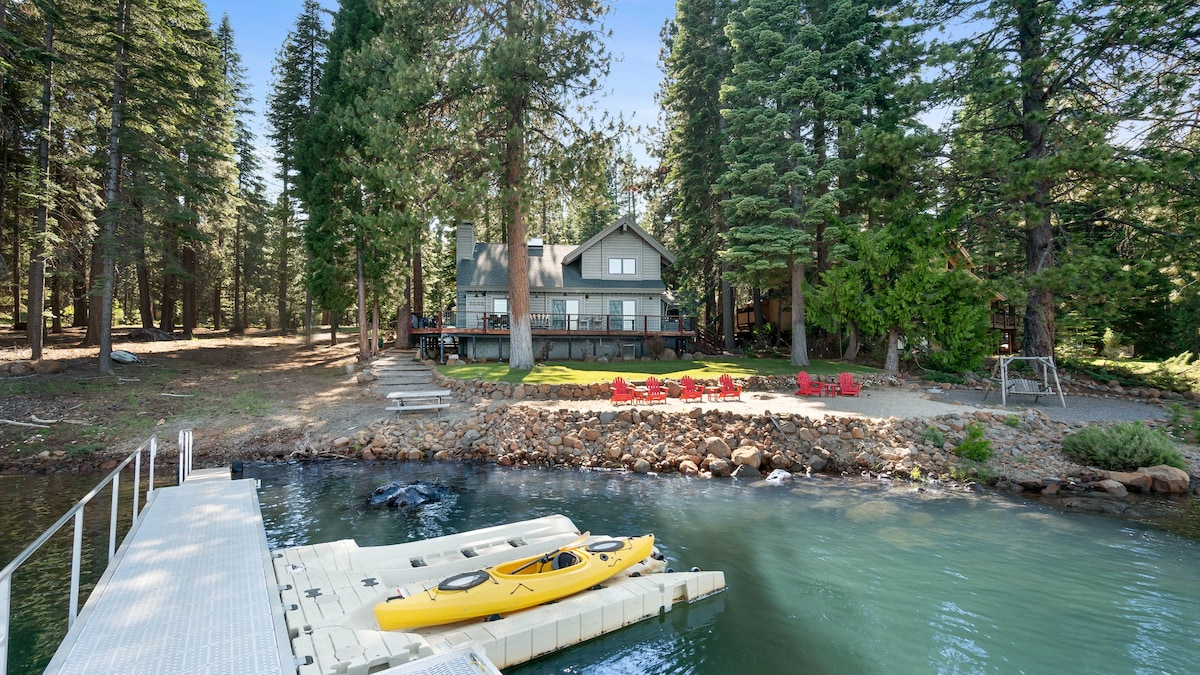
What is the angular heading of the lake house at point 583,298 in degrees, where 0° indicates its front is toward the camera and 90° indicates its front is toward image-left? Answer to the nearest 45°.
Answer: approximately 0°

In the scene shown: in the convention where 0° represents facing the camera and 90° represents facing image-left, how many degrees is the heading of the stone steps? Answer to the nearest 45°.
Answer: approximately 0°

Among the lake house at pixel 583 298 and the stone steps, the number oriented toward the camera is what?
2

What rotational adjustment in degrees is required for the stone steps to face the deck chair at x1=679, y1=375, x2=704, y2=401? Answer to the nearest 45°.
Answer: approximately 45° to its left
